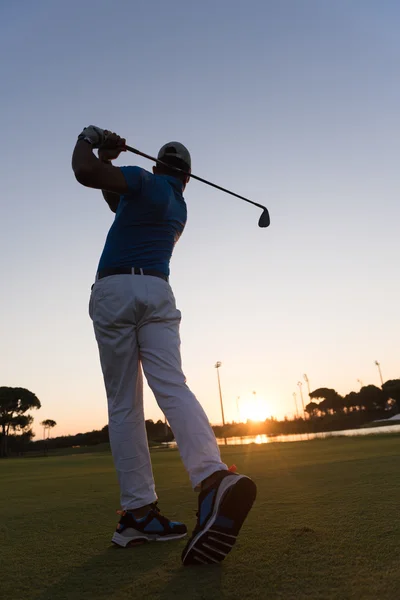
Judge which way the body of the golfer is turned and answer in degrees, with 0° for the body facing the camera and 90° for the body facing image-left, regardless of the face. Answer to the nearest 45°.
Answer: approximately 180°
